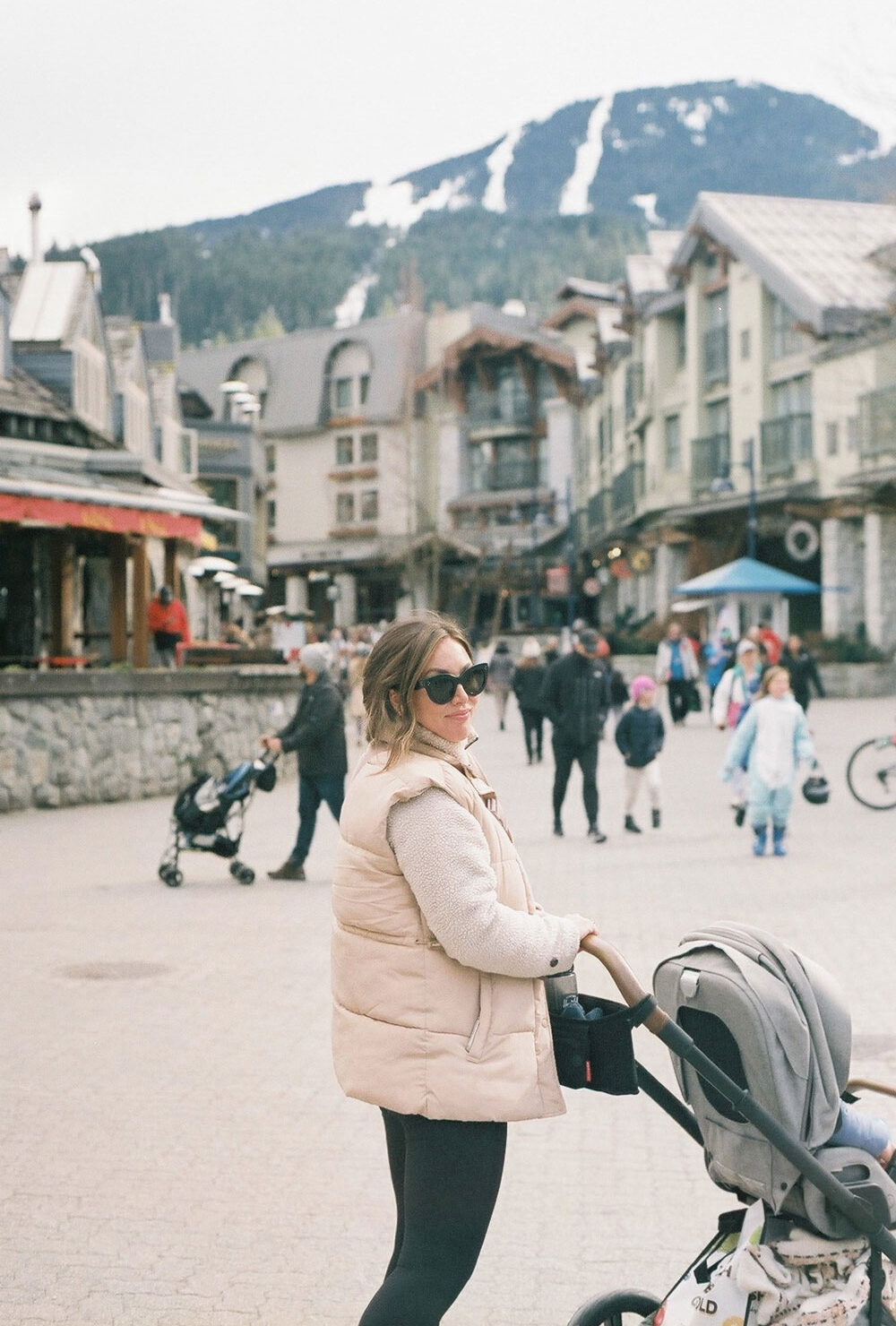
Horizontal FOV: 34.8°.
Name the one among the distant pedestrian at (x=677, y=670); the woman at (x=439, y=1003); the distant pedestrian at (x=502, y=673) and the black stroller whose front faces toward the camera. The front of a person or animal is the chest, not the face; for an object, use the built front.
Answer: the distant pedestrian at (x=677, y=670)

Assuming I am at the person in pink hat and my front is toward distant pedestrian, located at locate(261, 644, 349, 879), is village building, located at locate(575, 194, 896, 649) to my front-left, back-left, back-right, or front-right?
back-right

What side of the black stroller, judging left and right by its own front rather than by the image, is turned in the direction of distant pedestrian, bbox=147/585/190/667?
right

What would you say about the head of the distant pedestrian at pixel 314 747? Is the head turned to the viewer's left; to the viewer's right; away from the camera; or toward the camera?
to the viewer's left

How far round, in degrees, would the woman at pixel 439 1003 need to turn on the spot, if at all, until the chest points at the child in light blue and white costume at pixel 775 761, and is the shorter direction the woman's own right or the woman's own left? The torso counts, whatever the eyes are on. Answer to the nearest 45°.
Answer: approximately 90° to the woman's own left

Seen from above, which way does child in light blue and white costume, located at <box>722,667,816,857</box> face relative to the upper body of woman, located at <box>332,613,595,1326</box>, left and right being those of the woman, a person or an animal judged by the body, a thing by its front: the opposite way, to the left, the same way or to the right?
to the right

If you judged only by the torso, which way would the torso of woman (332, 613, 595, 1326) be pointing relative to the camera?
to the viewer's right

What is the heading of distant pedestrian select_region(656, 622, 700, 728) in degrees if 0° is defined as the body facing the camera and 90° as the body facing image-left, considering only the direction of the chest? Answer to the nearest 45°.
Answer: approximately 0°

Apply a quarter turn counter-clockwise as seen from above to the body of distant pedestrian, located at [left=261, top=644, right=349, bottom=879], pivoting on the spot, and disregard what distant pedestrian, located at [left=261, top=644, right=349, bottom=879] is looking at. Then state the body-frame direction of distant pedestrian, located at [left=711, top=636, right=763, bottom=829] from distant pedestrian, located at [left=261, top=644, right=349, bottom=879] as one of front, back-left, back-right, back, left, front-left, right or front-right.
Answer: back-left
